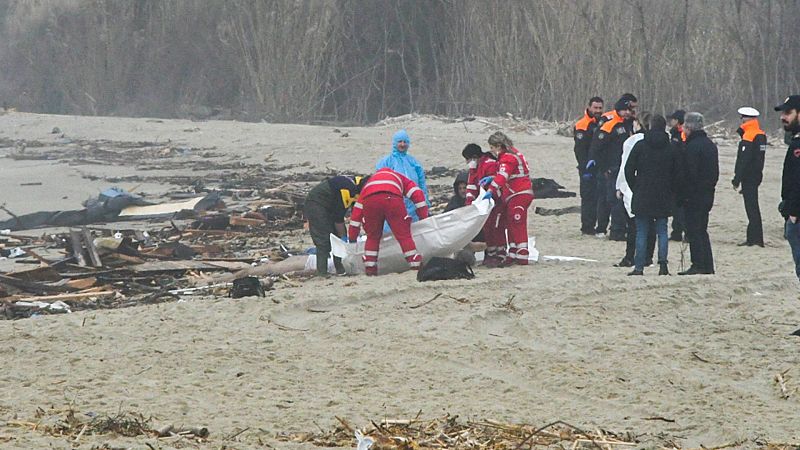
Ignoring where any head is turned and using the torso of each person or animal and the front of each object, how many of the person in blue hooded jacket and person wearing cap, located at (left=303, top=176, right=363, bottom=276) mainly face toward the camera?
1

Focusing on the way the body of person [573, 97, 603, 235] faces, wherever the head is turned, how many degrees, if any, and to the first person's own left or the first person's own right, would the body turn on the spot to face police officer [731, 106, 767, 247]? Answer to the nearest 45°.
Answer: approximately 45° to the first person's own left

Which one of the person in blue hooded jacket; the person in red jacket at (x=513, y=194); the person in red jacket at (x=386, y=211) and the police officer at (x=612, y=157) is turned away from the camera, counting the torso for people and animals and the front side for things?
the person in red jacket at (x=386, y=211)

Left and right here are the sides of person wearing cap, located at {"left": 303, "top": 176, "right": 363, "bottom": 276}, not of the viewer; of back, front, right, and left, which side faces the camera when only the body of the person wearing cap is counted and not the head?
right

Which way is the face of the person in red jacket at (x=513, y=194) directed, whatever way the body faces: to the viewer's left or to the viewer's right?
to the viewer's left

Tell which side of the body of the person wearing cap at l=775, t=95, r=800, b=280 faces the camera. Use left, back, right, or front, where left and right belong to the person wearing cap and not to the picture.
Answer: left

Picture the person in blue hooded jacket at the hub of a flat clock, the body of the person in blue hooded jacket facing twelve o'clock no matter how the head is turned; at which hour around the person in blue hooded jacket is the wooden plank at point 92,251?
The wooden plank is roughly at 3 o'clock from the person in blue hooded jacket.

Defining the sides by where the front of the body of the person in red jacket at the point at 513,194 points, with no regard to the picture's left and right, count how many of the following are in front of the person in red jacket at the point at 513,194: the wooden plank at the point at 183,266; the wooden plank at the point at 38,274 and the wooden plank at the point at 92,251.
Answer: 3

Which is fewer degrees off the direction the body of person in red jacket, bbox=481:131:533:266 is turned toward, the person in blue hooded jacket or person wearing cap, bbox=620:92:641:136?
the person in blue hooded jacket

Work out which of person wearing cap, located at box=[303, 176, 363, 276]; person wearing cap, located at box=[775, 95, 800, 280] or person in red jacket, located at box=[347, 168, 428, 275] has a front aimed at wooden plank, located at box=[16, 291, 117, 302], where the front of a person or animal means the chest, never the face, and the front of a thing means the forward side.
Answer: person wearing cap, located at box=[775, 95, 800, 280]

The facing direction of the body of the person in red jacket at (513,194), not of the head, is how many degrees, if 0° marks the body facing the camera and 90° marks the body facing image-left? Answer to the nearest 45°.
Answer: approximately 90°

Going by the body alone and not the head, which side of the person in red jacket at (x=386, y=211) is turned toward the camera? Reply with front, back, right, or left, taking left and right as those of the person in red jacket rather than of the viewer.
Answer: back

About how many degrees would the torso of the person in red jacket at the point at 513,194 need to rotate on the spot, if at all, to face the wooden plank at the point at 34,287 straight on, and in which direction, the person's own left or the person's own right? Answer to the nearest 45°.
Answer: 0° — they already face it
